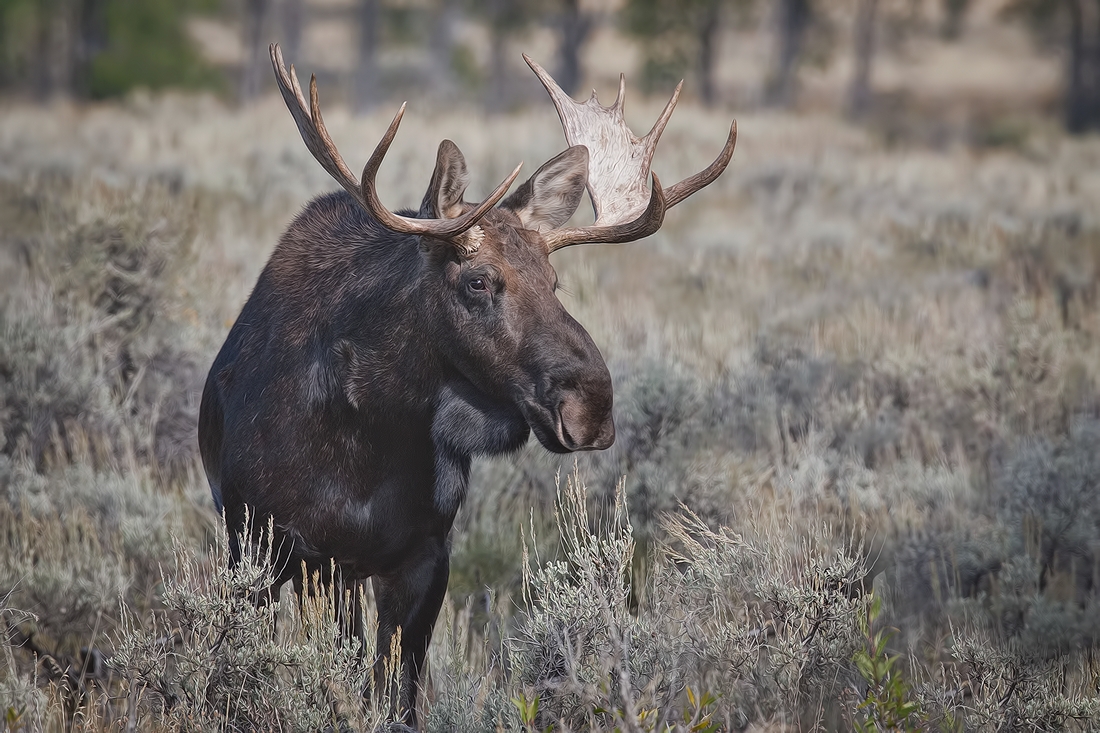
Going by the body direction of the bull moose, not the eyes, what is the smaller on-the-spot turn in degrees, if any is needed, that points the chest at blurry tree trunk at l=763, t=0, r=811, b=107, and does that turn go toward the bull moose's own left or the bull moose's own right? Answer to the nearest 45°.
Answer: approximately 135° to the bull moose's own left

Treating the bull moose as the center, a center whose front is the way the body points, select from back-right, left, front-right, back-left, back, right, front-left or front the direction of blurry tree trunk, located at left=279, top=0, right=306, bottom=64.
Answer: back-left

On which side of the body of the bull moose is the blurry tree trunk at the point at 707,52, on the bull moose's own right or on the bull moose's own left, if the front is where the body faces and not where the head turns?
on the bull moose's own left

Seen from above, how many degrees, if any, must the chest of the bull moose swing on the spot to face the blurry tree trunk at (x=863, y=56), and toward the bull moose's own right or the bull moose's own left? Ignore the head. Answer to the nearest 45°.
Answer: approximately 135° to the bull moose's own left

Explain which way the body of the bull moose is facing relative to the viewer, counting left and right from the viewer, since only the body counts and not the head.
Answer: facing the viewer and to the right of the viewer

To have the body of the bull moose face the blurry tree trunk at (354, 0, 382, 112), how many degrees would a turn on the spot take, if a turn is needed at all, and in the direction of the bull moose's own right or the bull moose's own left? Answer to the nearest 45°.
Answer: approximately 135° to the bull moose's own left

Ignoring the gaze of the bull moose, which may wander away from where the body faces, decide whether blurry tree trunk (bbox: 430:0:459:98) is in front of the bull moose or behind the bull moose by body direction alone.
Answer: behind

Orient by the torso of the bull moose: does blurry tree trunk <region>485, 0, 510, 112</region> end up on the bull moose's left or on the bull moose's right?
on the bull moose's left

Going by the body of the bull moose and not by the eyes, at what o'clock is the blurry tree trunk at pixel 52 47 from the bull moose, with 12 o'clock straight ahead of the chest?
The blurry tree trunk is roughly at 7 o'clock from the bull moose.

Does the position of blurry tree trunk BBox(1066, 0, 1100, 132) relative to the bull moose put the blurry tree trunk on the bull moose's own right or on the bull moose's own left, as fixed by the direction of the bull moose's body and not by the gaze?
on the bull moose's own left
